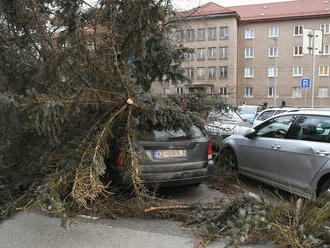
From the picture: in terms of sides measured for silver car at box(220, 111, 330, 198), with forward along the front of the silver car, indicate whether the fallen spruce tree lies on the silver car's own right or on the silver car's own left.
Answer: on the silver car's own left

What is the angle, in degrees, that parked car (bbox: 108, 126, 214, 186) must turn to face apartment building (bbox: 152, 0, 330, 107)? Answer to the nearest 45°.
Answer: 0° — it already faces it

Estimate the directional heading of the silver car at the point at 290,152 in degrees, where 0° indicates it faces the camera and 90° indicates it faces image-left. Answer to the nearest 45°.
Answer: approximately 135°

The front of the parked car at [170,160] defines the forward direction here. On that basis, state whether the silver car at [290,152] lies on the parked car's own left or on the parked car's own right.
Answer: on the parked car's own right

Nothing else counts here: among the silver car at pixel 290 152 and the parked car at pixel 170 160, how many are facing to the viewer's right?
0

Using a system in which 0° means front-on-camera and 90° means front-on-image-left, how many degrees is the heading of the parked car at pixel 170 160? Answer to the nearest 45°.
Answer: approximately 180°

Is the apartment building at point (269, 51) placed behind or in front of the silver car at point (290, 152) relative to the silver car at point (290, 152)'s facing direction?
in front

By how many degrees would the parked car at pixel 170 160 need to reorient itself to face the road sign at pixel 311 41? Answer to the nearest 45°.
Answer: approximately 45° to its right

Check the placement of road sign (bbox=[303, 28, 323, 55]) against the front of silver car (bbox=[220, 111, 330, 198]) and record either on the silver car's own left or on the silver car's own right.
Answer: on the silver car's own right
